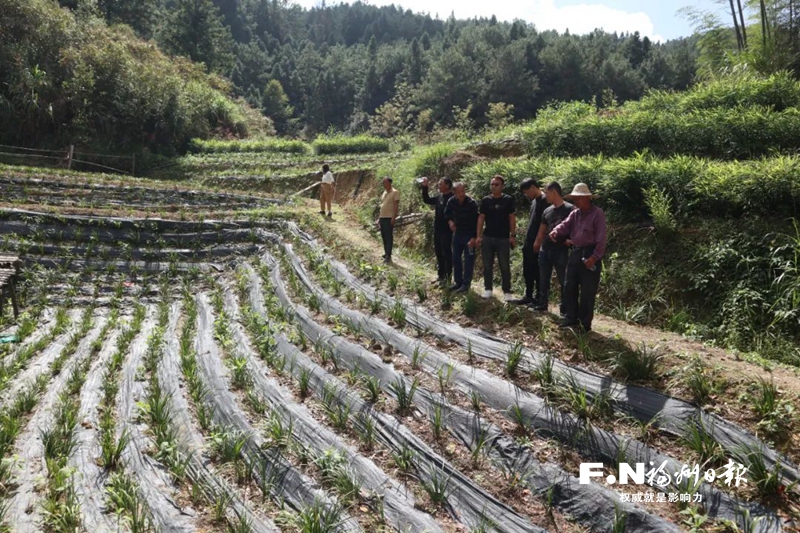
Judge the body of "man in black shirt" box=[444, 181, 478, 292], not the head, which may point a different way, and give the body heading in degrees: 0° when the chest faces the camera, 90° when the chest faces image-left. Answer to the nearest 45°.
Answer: approximately 45°

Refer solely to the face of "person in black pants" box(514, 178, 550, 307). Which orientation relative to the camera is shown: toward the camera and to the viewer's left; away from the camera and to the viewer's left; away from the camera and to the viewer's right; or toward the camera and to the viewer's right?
toward the camera and to the viewer's left

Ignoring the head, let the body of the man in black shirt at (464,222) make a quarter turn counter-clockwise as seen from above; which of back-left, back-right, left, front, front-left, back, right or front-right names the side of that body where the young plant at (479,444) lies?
front-right

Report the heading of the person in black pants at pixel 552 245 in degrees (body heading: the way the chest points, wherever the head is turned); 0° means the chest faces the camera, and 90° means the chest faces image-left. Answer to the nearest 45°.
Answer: approximately 45°

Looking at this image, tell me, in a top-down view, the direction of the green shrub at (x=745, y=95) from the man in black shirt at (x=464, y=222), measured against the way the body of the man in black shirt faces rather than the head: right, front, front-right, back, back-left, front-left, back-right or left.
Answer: back

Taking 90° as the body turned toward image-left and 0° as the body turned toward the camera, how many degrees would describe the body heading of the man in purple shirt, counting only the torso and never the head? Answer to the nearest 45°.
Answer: approximately 45°

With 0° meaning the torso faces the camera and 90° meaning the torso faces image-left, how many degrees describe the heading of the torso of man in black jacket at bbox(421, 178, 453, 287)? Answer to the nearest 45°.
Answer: approximately 45°

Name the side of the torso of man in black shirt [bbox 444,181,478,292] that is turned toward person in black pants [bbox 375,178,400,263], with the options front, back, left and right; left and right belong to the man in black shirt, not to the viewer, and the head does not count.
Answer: right

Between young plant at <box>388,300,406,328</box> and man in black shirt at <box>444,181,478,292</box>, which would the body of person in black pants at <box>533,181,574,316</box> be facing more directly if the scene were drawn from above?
the young plant

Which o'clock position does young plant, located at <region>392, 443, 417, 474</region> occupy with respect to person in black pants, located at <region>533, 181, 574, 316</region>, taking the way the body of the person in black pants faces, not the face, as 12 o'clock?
The young plant is roughly at 11 o'clock from the person in black pants.

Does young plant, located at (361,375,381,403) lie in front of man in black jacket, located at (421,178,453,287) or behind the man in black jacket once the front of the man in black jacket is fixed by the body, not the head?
in front

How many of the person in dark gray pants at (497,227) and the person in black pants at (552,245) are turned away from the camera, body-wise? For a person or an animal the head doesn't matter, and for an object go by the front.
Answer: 0
